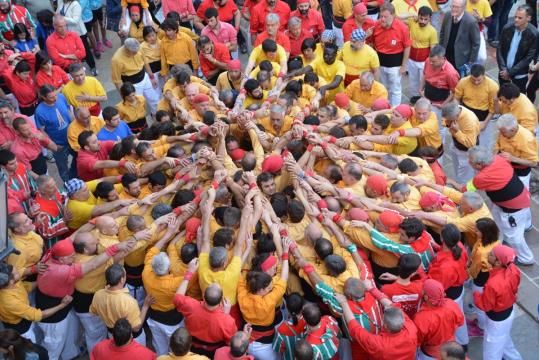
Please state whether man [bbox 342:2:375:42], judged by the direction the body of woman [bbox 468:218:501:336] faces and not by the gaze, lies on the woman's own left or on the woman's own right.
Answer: on the woman's own right

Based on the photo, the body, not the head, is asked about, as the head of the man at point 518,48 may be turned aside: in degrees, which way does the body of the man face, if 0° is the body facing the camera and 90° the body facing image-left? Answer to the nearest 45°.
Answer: approximately 45°

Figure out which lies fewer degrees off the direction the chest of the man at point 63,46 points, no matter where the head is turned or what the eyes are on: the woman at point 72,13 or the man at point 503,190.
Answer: the man

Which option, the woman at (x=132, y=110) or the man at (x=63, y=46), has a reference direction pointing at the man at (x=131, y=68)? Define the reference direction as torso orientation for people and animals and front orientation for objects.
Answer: the man at (x=63, y=46)

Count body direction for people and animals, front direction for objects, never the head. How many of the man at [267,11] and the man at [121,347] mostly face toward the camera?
1

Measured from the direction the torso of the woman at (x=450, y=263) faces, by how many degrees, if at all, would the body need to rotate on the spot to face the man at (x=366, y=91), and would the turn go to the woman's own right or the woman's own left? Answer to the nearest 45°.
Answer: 0° — they already face them

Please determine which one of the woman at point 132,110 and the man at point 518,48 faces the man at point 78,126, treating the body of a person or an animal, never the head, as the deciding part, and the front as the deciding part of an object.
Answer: the man at point 518,48

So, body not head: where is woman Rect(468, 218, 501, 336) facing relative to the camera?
to the viewer's left

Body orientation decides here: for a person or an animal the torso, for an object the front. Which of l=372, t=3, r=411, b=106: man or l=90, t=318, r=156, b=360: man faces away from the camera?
l=90, t=318, r=156, b=360: man

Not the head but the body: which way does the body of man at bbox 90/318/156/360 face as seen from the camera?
away from the camera
